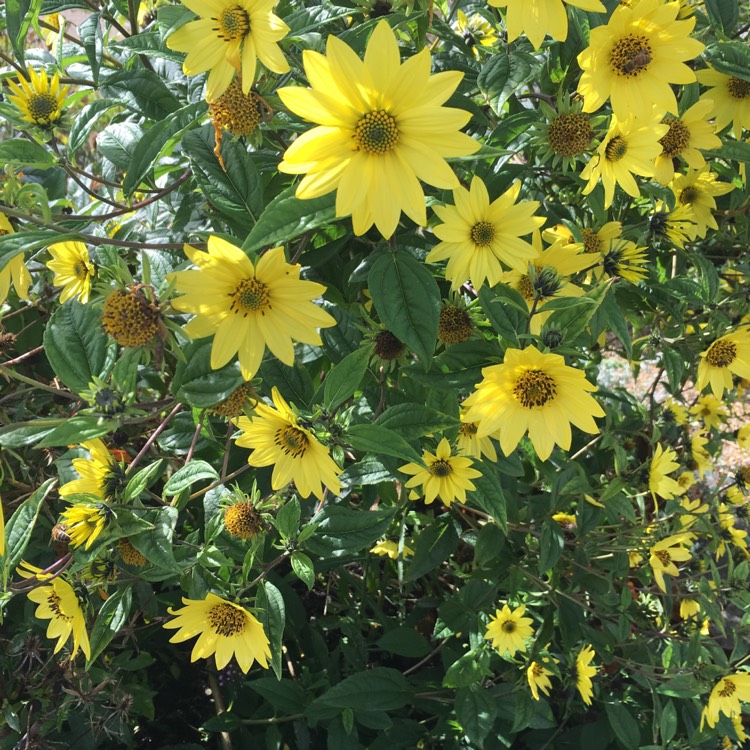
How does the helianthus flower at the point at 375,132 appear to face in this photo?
toward the camera

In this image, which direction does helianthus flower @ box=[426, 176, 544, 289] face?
toward the camera

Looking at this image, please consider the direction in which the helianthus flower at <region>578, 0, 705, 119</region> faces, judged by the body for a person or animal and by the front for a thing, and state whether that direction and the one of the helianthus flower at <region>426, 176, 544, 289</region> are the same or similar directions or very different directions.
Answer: same or similar directions

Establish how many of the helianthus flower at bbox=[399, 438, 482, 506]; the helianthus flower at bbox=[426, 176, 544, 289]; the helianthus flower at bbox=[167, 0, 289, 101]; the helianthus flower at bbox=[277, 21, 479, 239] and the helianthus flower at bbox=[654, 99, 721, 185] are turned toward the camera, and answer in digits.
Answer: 5

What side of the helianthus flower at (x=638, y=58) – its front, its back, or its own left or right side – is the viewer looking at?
front

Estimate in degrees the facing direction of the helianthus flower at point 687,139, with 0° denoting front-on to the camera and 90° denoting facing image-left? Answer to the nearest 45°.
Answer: approximately 0°
